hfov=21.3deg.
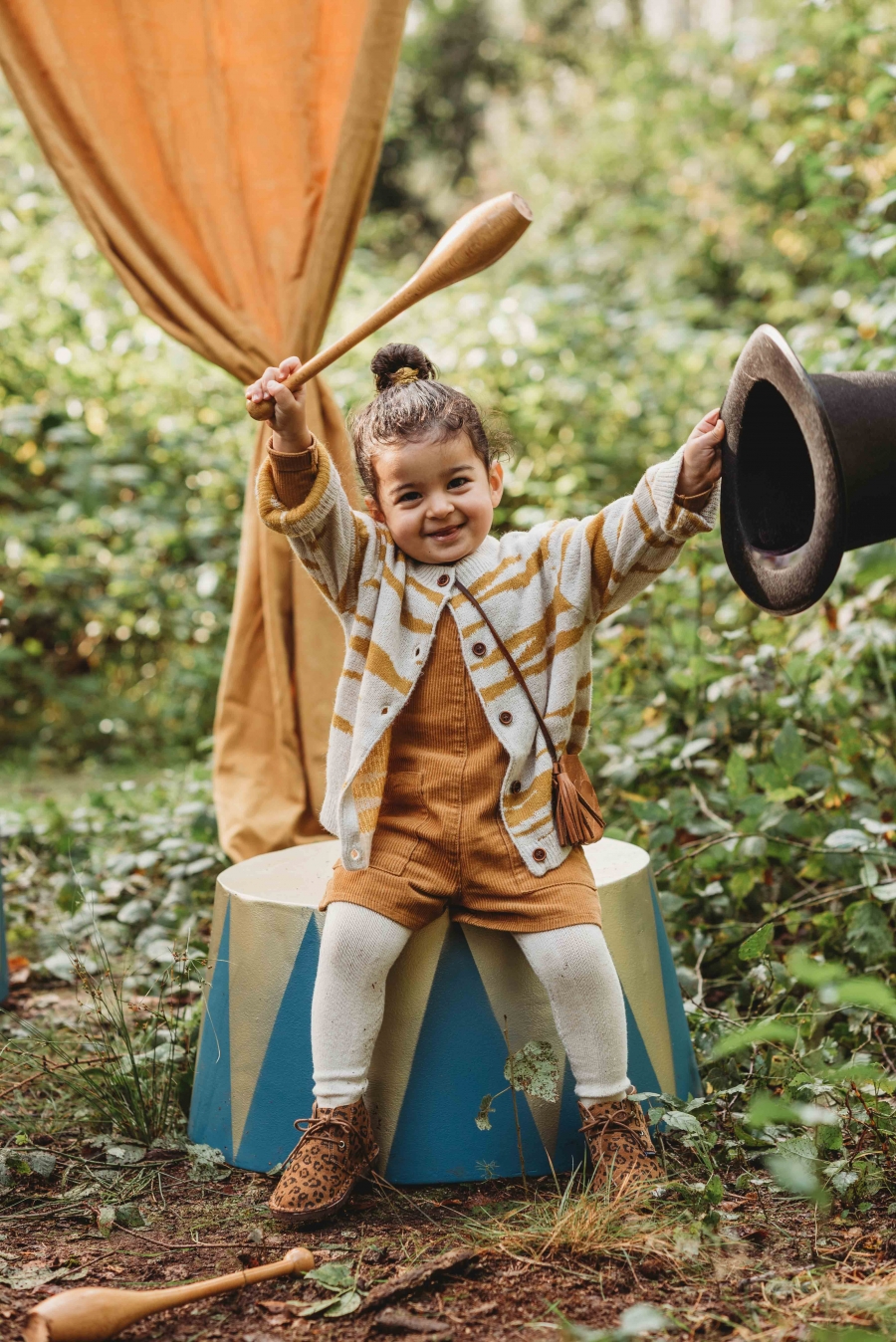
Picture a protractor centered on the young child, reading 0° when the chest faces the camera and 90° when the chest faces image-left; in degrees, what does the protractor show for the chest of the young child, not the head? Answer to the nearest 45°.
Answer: approximately 0°

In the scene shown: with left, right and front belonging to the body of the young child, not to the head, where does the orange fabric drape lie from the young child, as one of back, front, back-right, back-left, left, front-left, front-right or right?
back
